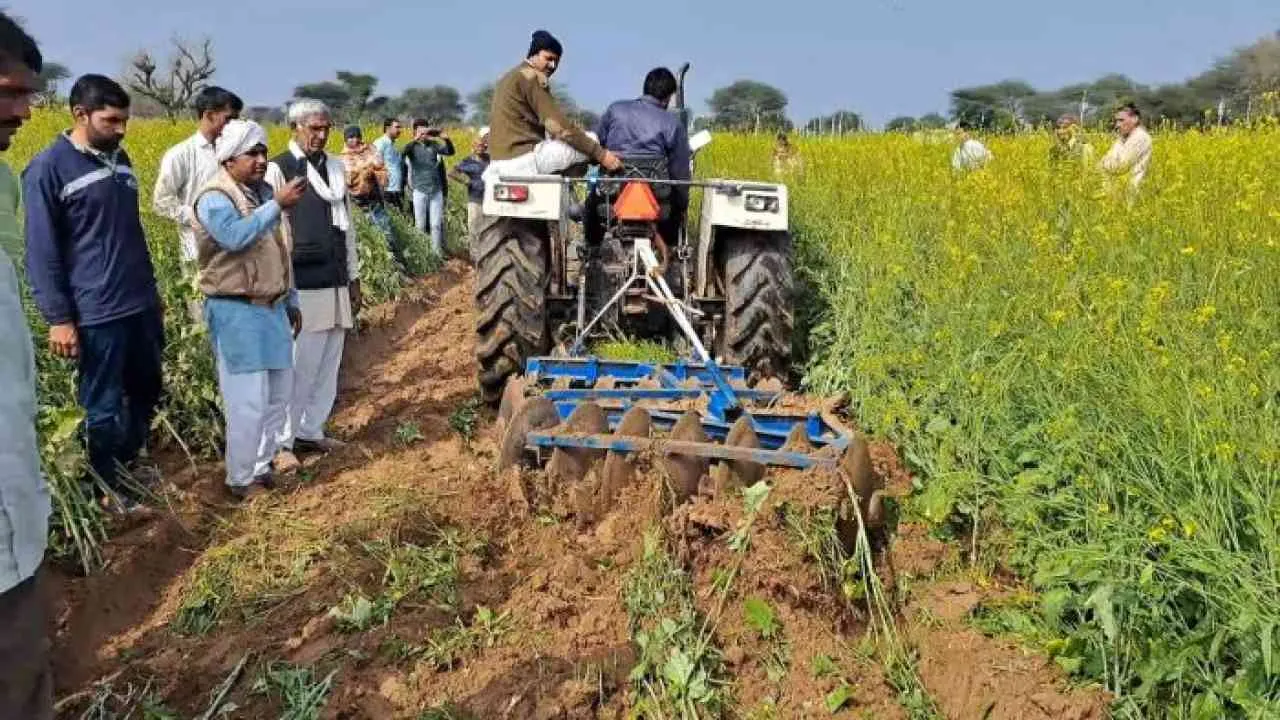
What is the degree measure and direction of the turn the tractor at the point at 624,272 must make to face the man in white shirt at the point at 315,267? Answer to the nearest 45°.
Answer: approximately 90° to its left

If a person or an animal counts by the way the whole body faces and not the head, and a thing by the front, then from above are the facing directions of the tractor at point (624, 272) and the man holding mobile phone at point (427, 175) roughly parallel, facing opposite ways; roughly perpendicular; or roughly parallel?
roughly parallel, facing opposite ways

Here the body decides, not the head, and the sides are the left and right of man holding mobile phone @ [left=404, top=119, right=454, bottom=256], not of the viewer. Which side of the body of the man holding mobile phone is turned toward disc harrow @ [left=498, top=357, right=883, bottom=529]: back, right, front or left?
front

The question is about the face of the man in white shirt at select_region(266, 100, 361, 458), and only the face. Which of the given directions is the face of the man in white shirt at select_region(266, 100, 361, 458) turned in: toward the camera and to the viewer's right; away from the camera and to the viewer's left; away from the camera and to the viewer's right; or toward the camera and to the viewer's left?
toward the camera and to the viewer's right

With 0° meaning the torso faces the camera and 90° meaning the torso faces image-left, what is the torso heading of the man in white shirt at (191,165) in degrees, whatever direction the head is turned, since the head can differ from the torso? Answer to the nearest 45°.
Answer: approximately 270°

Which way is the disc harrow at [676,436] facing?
away from the camera

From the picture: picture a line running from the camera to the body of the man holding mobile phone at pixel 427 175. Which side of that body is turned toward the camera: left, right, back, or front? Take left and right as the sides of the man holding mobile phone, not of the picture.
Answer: front

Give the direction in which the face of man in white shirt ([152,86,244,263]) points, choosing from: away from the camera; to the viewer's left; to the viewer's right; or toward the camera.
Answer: to the viewer's right

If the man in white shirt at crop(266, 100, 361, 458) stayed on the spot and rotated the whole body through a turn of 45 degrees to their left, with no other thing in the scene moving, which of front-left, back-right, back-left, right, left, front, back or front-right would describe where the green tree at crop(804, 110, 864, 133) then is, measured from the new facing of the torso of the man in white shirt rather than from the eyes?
front-left

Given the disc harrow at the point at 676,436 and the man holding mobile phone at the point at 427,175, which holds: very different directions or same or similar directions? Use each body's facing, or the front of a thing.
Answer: very different directions

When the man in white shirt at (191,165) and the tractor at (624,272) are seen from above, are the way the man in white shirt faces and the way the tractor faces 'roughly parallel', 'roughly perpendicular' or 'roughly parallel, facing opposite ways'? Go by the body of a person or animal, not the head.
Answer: roughly perpendicular

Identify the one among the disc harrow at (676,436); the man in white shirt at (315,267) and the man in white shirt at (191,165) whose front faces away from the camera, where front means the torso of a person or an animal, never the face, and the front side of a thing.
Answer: the disc harrow

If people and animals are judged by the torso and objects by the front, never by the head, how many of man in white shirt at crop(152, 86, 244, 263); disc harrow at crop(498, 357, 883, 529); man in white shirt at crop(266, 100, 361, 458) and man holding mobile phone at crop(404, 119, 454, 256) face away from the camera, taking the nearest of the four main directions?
1
